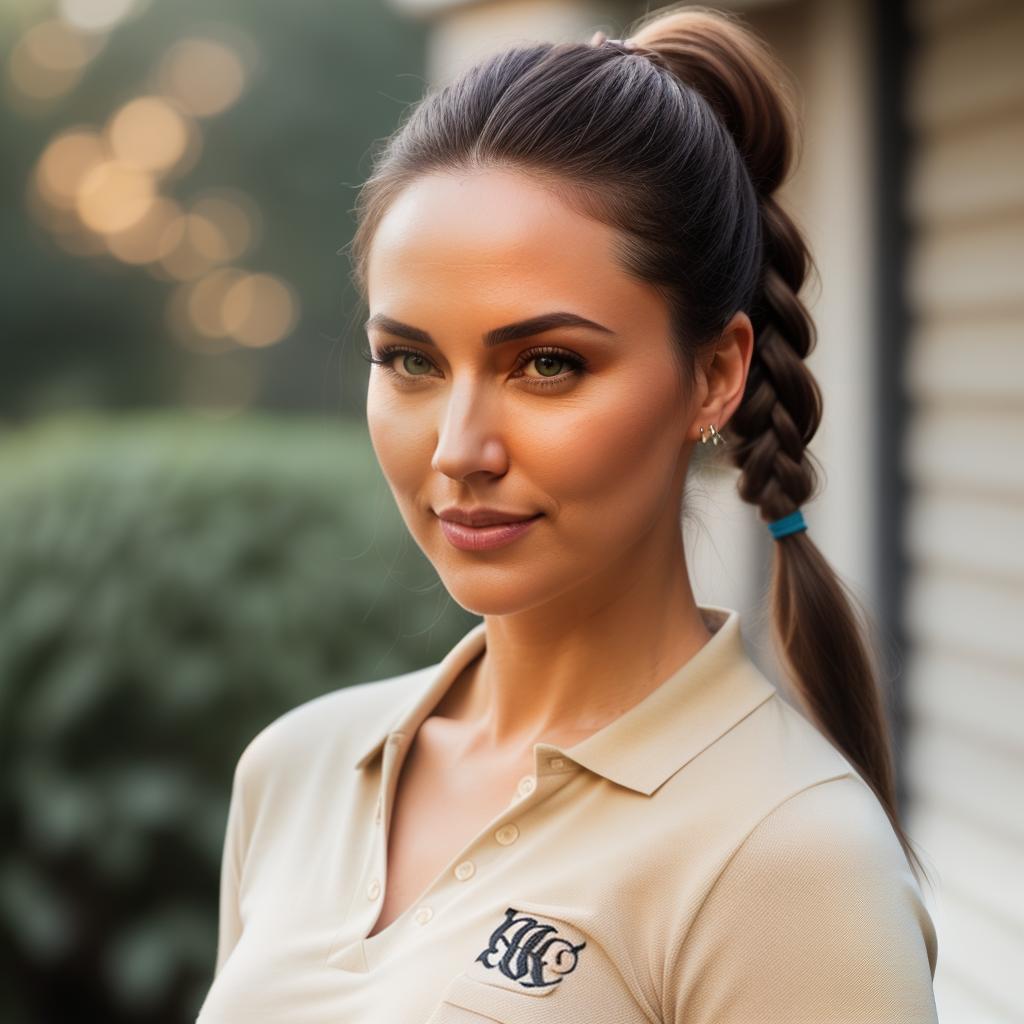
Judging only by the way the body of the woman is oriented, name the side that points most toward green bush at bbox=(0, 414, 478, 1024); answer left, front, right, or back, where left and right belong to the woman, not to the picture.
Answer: right

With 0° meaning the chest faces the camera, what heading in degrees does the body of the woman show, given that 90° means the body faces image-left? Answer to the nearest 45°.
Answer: approximately 45°
